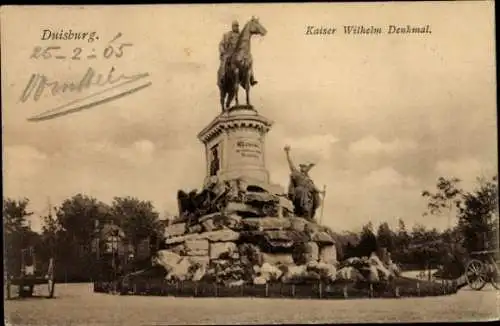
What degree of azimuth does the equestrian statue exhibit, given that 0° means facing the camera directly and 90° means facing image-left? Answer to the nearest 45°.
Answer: approximately 315°
